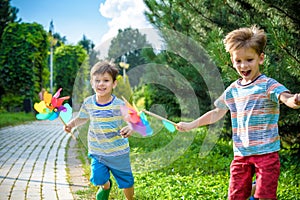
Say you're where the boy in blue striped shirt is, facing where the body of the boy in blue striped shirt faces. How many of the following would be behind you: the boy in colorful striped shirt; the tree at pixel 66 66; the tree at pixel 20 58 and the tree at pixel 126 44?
3

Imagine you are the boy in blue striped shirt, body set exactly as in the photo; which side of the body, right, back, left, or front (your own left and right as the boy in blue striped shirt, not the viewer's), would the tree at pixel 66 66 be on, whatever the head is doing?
back

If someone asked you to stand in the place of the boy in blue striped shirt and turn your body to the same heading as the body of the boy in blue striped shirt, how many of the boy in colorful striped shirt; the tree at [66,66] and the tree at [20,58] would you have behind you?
2

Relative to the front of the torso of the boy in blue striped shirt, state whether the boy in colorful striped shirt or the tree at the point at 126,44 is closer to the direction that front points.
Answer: the boy in colorful striped shirt

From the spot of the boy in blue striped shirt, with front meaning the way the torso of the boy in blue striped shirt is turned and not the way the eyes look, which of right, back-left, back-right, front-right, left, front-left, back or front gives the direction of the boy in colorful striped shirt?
front-left

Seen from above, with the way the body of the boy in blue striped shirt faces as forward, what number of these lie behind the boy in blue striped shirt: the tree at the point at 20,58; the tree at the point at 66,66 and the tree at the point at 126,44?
3

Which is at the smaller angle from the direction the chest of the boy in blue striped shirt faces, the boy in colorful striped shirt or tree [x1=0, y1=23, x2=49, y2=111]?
the boy in colorful striped shirt

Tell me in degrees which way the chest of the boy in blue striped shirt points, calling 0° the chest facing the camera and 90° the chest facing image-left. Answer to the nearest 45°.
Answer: approximately 0°

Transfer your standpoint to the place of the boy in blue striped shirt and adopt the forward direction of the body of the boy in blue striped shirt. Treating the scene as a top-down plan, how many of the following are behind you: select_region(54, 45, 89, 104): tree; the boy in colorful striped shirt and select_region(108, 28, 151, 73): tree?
2

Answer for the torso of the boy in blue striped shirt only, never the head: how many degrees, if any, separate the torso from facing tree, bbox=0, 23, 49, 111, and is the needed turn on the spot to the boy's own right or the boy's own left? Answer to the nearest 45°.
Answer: approximately 180°

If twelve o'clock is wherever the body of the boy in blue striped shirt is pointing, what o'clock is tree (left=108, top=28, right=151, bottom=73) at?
The tree is roughly at 6 o'clock from the boy in blue striped shirt.
